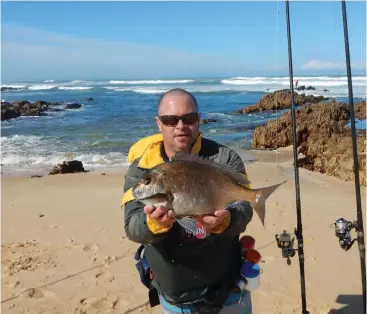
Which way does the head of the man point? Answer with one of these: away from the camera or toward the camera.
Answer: toward the camera

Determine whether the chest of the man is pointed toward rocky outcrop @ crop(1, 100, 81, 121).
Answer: no

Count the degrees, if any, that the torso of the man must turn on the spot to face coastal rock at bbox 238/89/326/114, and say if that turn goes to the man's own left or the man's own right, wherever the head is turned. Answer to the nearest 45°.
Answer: approximately 180°

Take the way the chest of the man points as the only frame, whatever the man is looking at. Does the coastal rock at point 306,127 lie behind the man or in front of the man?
behind

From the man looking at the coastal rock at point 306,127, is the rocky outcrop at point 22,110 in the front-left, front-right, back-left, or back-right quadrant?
front-left

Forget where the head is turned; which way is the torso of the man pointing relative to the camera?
toward the camera

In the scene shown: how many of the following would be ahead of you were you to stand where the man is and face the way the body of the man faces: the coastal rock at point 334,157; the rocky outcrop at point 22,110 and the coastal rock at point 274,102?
0

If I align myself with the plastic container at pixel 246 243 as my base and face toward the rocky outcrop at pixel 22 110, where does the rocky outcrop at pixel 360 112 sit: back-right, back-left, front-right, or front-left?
front-right
